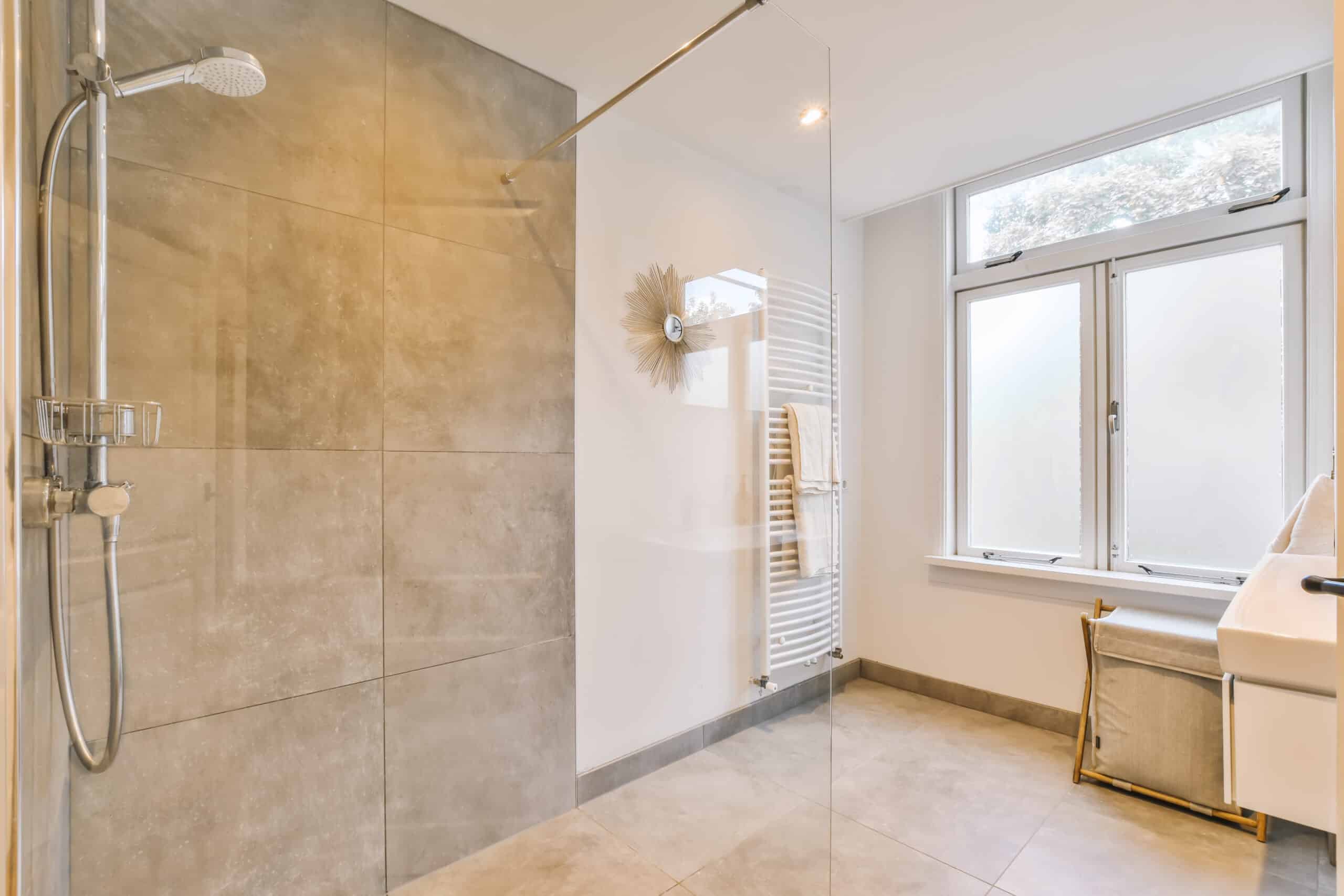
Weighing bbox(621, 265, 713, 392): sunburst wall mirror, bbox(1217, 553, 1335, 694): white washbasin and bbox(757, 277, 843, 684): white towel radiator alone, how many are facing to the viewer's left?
1

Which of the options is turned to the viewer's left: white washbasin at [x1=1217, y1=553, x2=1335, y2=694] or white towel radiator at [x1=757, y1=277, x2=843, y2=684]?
the white washbasin

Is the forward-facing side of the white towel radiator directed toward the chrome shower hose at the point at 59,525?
no

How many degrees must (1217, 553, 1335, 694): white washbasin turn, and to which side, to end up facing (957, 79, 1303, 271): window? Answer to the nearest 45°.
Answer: approximately 90° to its right

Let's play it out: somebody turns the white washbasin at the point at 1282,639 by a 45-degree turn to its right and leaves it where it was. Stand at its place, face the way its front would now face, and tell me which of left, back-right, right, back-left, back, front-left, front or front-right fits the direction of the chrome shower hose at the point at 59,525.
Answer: left

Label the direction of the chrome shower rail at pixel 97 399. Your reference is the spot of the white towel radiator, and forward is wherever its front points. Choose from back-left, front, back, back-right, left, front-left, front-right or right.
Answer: right

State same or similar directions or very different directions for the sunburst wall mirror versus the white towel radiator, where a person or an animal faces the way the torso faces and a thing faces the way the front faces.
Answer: same or similar directions

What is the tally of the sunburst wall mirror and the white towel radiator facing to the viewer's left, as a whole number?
0

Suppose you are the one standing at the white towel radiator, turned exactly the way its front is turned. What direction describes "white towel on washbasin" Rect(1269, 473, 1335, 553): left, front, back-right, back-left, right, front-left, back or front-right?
front-left

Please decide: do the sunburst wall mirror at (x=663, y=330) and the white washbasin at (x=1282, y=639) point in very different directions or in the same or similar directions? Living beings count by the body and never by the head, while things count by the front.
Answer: very different directions

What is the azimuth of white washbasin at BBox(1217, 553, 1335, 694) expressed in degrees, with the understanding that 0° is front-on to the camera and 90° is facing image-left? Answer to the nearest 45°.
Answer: approximately 90°
